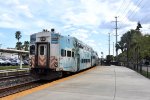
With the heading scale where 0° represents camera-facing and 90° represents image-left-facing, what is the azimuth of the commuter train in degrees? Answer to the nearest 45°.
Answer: approximately 45°

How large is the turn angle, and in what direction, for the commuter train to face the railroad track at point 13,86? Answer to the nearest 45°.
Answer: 0° — it already faces it
